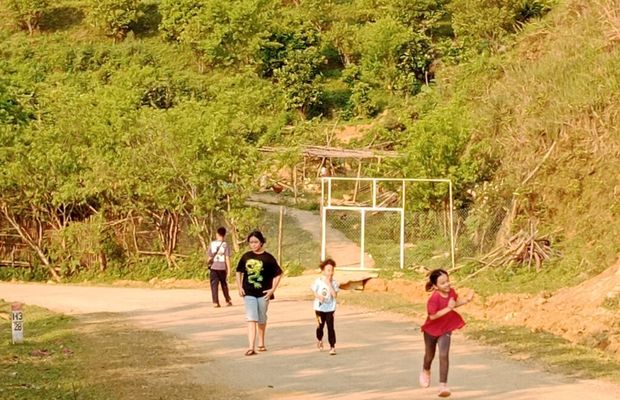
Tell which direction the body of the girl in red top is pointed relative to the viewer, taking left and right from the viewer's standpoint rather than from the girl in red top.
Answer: facing the viewer and to the right of the viewer

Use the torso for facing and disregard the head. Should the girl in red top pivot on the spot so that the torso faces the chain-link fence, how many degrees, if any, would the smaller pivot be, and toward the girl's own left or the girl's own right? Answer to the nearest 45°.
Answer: approximately 135° to the girl's own left

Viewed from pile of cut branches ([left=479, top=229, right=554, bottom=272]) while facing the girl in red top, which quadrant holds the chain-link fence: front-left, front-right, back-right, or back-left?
back-right

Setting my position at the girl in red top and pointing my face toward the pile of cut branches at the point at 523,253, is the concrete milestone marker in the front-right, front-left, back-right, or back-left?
front-left

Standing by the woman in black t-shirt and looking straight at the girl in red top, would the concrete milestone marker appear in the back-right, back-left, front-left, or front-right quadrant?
back-right

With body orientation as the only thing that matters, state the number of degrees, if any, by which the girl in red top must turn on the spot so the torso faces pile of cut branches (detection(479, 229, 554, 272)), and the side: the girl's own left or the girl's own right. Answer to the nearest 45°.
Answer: approximately 135° to the girl's own left

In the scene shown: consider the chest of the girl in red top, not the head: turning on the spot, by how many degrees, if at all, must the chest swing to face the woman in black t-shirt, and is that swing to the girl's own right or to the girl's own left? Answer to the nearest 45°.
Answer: approximately 180°
